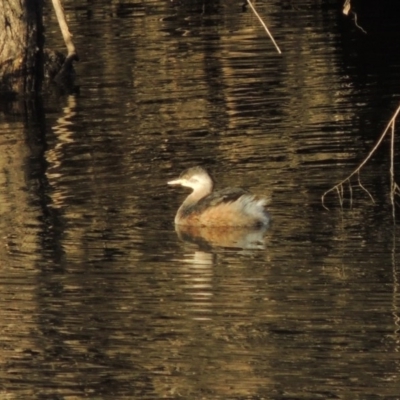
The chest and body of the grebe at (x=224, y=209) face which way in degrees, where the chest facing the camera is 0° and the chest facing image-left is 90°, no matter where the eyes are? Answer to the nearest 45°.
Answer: approximately 90°

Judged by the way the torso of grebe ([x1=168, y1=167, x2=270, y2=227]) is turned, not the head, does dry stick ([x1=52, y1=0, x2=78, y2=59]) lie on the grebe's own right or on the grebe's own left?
on the grebe's own right
